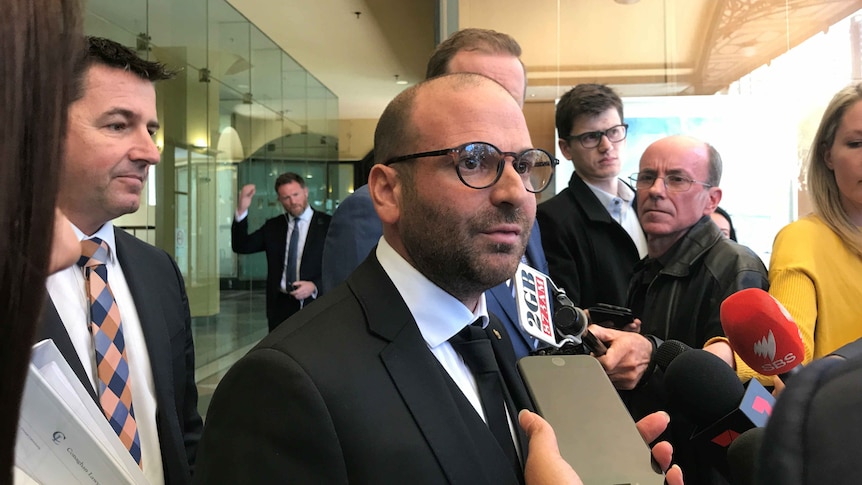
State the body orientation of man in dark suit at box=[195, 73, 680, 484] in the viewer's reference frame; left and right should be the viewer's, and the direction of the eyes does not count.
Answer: facing the viewer and to the right of the viewer

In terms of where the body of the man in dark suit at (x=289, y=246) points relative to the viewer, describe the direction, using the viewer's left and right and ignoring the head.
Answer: facing the viewer

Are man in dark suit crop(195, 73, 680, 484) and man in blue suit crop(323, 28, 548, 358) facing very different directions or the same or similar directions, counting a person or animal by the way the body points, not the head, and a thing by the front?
same or similar directions

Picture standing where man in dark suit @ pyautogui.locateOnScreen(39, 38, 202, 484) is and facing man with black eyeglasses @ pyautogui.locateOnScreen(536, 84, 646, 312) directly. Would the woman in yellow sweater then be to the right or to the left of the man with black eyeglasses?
right

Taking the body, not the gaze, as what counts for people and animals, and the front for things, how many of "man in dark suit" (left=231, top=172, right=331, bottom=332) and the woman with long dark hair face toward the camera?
1

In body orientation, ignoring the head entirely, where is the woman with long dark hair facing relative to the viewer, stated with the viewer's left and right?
facing away from the viewer and to the right of the viewer

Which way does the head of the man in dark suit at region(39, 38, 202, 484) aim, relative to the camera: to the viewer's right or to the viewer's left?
to the viewer's right

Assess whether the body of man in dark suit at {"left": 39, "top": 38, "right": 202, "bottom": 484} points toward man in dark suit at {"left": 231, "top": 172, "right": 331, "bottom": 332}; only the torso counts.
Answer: no

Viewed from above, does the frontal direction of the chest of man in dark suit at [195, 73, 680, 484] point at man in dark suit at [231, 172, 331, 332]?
no

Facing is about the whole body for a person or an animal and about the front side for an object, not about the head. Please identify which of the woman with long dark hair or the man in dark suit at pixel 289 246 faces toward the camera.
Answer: the man in dark suit

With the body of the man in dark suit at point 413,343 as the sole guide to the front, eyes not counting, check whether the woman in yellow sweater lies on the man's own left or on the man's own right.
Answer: on the man's own left

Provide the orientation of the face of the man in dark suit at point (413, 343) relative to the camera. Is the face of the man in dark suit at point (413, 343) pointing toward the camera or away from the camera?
toward the camera

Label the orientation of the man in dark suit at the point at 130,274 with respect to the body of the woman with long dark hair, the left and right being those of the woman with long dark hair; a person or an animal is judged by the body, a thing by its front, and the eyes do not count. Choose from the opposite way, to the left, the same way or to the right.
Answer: to the right
